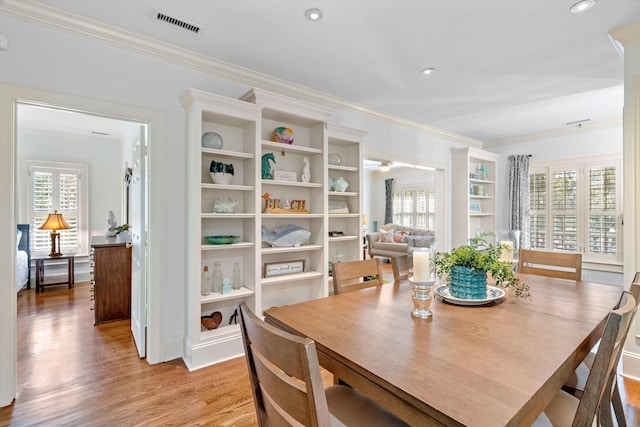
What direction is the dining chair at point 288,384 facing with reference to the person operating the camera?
facing away from the viewer and to the right of the viewer

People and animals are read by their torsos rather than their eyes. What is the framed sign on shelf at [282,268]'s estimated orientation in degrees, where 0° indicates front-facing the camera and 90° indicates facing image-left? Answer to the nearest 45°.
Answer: approximately 315°

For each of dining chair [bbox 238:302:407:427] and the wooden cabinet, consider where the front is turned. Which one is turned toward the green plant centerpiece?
the dining chair

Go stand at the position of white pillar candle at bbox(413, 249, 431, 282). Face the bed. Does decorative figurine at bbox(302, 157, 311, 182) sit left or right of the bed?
right

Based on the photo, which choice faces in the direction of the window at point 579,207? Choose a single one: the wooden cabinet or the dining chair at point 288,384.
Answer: the dining chair

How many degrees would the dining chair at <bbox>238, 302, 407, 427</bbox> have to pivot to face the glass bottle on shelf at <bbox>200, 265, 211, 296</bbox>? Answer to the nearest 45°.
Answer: approximately 90° to its left

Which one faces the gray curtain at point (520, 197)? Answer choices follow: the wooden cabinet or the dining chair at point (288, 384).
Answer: the dining chair

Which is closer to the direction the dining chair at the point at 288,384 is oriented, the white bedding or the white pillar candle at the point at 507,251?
the white pillar candle
